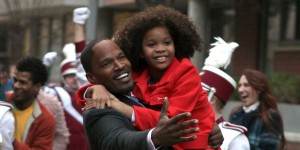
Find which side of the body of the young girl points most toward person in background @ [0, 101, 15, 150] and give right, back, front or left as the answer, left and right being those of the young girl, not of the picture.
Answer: right

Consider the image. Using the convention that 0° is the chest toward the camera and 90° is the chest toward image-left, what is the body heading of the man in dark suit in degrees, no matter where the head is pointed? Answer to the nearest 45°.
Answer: approximately 315°

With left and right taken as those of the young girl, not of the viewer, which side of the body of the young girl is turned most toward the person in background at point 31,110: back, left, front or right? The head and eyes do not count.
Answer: right

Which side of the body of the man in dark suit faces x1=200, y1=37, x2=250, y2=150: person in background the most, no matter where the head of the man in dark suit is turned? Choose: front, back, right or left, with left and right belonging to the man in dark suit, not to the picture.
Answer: left

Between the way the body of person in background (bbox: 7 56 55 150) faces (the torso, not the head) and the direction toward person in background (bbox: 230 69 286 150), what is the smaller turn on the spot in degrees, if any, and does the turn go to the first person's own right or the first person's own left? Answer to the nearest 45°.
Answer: approximately 135° to the first person's own left

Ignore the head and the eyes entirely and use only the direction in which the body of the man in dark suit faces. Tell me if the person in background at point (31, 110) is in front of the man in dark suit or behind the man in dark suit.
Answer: behind
